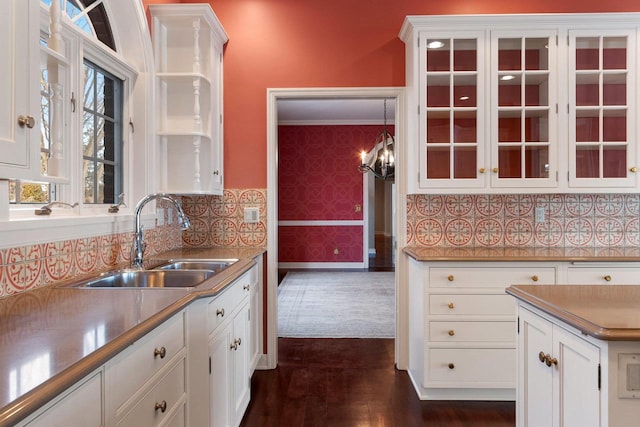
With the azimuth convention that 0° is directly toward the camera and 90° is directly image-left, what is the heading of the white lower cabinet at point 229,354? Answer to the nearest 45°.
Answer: approximately 270°

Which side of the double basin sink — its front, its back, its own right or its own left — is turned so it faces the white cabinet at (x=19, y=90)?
right

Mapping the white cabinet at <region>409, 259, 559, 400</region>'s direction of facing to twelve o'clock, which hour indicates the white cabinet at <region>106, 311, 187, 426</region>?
the white cabinet at <region>106, 311, 187, 426</region> is roughly at 1 o'clock from the white cabinet at <region>409, 259, 559, 400</region>.

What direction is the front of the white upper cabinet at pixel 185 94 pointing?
to the viewer's right

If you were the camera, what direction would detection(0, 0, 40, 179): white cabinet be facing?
facing the viewer and to the right of the viewer

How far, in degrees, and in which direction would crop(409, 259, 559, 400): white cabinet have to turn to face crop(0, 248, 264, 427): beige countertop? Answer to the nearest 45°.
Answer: approximately 45° to its right

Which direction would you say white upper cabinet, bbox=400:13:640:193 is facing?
toward the camera

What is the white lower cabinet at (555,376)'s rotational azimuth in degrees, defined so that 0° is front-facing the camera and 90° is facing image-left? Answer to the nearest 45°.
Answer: approximately 45°

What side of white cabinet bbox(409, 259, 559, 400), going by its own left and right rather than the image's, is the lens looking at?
front

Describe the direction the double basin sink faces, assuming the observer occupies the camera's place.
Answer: facing to the right of the viewer

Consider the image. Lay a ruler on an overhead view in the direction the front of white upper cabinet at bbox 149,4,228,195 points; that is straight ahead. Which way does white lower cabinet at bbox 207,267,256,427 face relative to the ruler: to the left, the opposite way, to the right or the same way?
the same way

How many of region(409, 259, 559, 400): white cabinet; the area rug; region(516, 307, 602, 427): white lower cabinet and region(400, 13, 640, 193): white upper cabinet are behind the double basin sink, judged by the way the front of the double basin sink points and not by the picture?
0

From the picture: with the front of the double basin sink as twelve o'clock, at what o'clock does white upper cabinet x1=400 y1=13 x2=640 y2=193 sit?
The white upper cabinet is roughly at 12 o'clock from the double basin sink.

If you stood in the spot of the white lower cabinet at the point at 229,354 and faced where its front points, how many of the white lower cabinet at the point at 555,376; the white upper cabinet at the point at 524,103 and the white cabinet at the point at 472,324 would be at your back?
0
